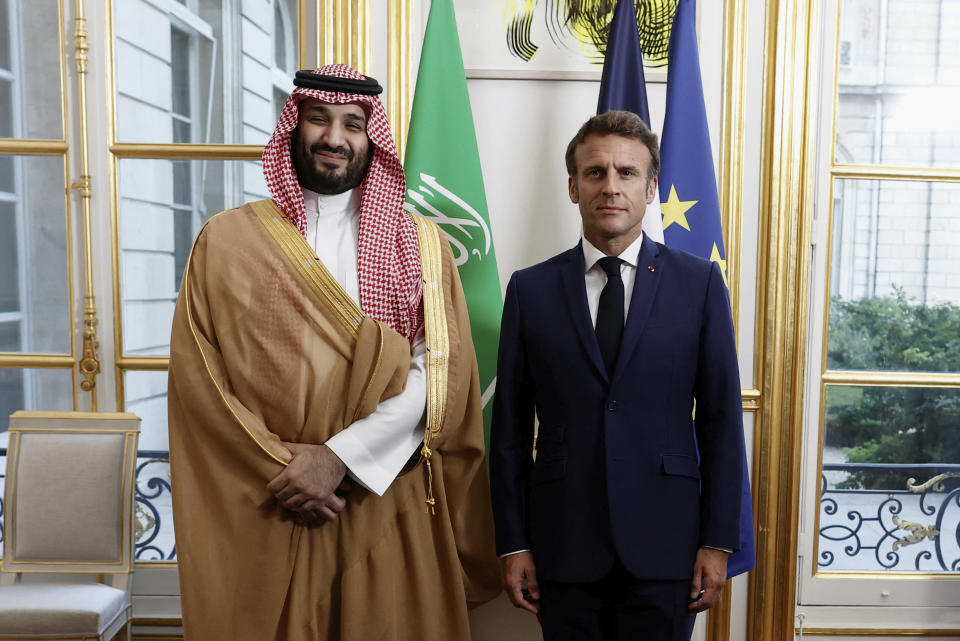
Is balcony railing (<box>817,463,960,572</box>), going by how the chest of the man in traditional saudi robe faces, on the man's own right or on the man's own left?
on the man's own left

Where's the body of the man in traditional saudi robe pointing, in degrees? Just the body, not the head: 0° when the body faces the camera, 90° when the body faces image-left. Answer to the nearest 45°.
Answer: approximately 0°

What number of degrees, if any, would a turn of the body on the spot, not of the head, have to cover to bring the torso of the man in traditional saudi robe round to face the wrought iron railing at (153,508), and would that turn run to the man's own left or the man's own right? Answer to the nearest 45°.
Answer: approximately 135° to the man's own right

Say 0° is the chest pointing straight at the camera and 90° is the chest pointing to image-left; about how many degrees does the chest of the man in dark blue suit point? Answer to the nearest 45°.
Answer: approximately 0°

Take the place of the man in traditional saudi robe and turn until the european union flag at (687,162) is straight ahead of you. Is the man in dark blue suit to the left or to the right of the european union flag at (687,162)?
right

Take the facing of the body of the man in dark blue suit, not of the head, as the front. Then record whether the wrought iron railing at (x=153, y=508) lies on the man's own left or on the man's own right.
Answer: on the man's own right
